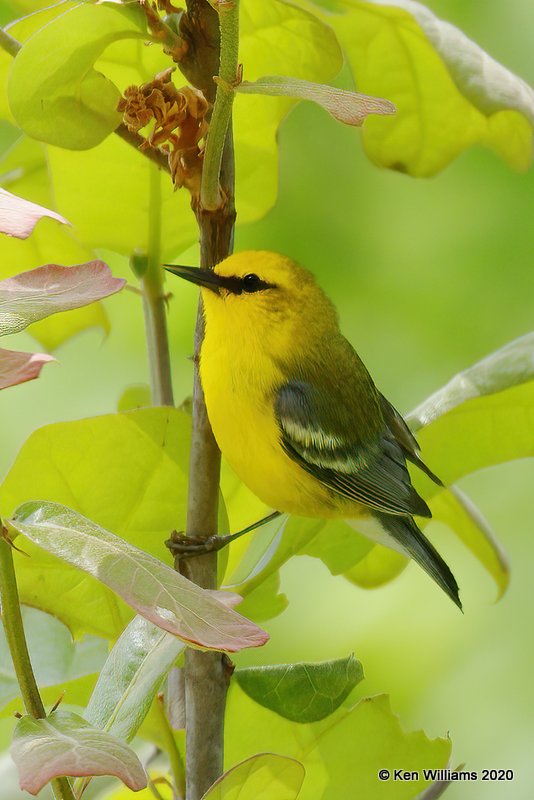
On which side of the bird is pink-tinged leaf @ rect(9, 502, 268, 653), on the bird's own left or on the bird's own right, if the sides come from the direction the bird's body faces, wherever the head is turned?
on the bird's own left

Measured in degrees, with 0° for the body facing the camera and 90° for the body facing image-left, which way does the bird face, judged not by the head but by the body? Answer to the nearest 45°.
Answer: approximately 90°

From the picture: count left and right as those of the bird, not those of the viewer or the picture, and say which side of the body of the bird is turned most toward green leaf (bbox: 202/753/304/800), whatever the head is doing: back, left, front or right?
left

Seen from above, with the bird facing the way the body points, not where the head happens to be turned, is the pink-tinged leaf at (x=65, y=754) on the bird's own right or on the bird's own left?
on the bird's own left
